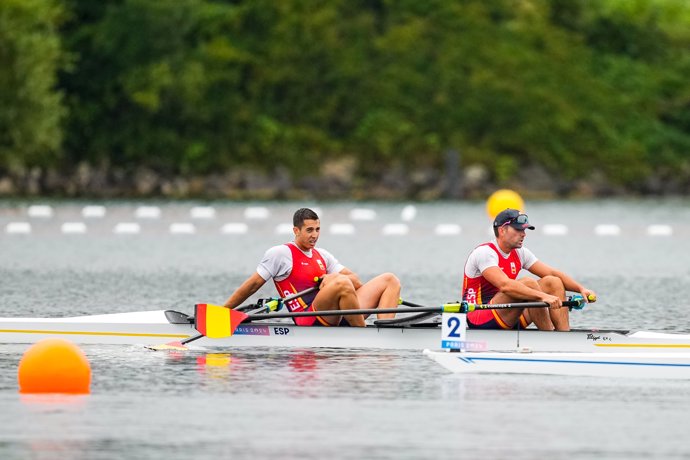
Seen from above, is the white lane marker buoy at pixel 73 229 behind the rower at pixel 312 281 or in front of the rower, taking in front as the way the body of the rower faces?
behind

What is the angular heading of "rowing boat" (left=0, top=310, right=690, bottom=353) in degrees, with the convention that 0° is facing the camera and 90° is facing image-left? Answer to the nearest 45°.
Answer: approximately 90°

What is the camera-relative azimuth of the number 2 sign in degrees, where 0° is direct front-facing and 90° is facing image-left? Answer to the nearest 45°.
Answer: approximately 0°

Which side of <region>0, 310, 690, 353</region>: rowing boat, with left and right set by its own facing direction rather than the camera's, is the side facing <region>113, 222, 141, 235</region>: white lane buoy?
right

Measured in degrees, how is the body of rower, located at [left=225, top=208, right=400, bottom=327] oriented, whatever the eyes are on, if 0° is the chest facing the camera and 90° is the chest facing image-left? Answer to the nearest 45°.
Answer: approximately 315°

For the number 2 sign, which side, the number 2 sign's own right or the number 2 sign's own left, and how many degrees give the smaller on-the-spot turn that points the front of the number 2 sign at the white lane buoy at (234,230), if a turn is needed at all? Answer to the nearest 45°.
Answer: approximately 180°

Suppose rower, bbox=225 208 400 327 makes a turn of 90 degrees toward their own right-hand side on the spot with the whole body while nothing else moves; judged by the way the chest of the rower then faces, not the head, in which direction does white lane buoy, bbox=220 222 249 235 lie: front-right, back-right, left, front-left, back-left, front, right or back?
back-right

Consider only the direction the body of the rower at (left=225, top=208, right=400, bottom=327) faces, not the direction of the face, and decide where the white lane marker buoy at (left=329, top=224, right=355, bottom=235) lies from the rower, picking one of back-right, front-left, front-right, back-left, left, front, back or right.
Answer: back-left
